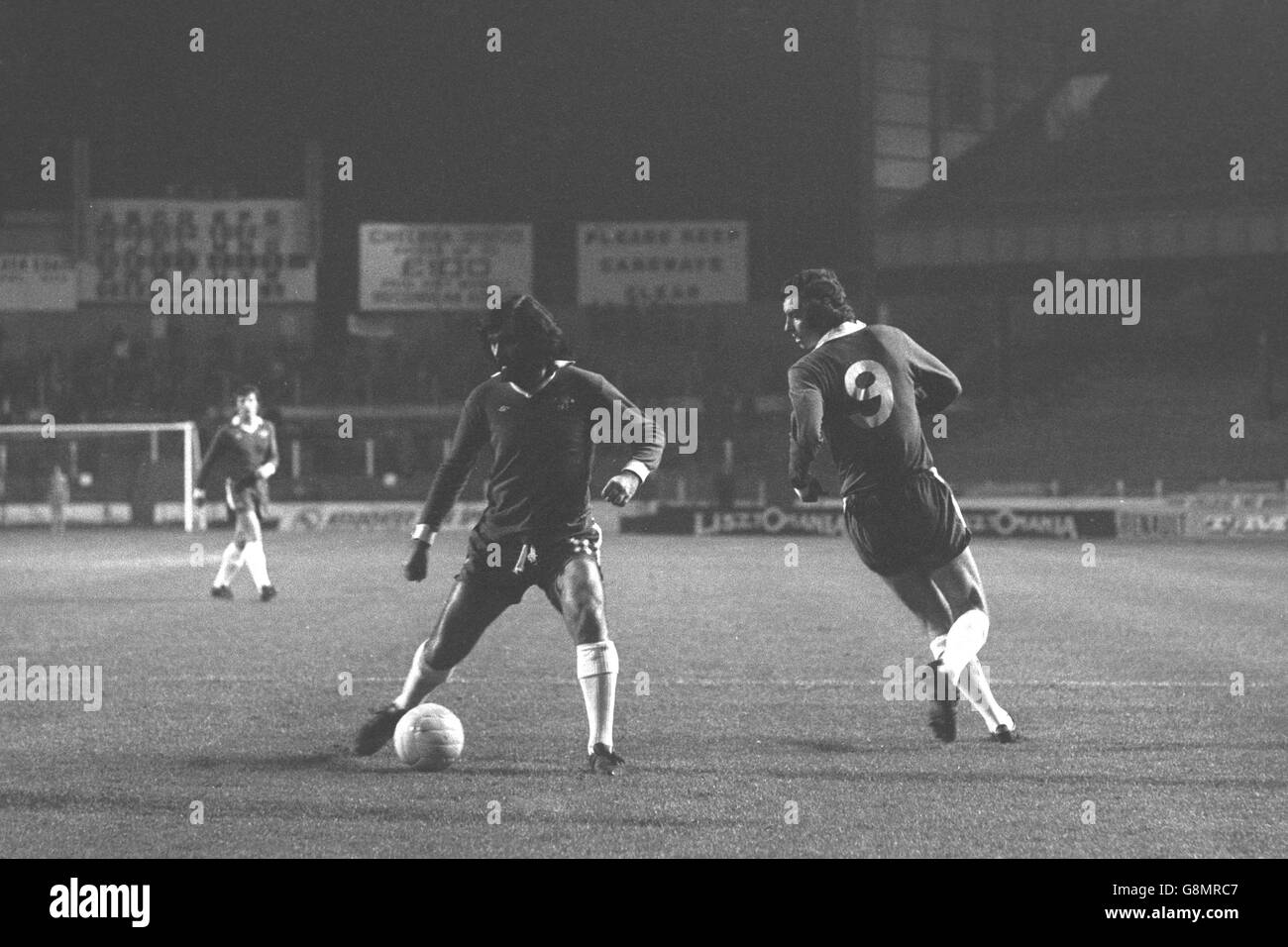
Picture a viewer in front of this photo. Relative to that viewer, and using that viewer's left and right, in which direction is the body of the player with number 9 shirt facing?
facing away from the viewer and to the left of the viewer

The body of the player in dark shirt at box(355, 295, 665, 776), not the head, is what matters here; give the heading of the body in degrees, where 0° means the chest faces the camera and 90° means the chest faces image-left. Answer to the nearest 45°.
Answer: approximately 0°

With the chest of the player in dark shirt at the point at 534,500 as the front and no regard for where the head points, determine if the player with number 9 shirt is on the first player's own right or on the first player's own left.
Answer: on the first player's own left

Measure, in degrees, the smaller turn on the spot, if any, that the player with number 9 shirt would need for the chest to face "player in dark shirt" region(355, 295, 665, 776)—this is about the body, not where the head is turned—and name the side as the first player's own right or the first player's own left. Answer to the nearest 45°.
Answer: approximately 45° to the first player's own left

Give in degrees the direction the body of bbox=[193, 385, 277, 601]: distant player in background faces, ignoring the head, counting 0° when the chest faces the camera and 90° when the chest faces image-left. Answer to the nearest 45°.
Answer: approximately 0°

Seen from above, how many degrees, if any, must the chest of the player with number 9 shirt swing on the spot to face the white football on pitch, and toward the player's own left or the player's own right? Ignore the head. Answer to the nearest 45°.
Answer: approximately 45° to the player's own left

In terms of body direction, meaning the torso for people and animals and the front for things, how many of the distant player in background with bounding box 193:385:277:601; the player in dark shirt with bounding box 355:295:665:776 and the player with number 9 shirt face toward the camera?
2

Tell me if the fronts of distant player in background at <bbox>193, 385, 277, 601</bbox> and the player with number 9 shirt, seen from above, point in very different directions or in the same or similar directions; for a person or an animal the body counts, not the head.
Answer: very different directions

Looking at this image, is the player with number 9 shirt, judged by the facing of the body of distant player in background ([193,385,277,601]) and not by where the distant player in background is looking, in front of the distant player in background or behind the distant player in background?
in front

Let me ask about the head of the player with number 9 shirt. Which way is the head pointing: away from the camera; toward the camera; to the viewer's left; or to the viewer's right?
to the viewer's left

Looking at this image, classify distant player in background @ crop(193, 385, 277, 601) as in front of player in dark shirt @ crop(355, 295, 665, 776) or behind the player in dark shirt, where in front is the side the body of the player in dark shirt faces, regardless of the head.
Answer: behind

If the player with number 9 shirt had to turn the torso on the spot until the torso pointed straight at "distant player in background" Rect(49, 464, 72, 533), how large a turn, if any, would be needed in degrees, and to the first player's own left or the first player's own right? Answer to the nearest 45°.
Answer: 0° — they already face them

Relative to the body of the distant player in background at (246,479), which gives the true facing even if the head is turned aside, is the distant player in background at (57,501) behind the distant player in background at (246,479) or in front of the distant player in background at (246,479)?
behind

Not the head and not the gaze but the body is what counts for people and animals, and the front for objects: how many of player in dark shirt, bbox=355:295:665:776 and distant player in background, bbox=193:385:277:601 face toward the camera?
2
